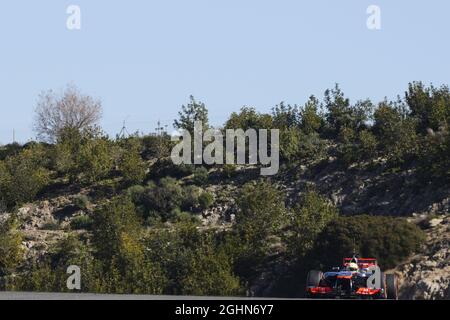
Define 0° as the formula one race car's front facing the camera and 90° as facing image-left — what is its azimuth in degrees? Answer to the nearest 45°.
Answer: approximately 0°
